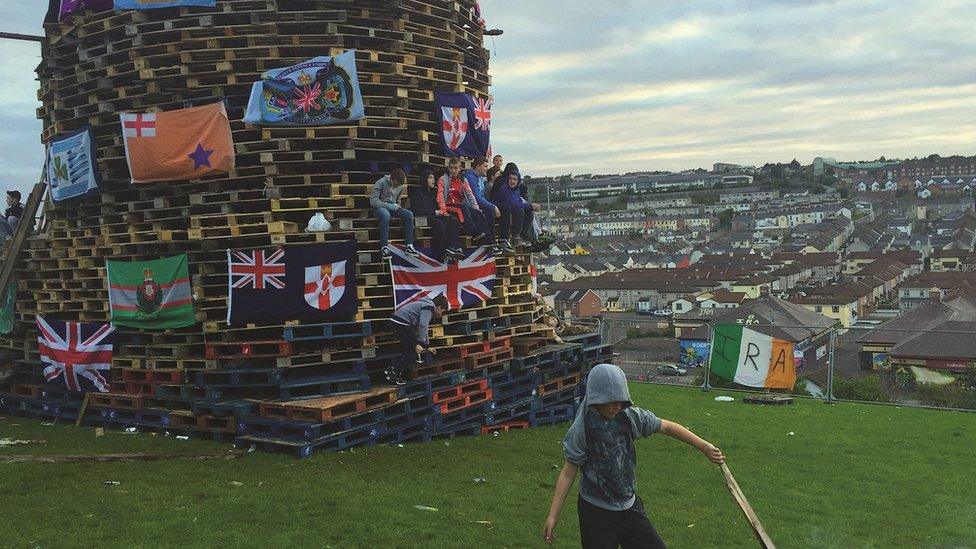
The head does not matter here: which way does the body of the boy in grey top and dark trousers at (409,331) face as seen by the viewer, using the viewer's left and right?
facing to the right of the viewer

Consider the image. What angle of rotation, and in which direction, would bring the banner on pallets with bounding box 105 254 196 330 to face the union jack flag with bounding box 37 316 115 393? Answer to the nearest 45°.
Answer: approximately 135° to its right

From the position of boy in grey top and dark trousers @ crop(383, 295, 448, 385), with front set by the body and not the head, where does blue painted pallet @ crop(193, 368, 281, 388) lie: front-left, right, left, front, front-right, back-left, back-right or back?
back

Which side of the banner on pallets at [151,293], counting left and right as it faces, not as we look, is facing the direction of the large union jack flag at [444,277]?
left

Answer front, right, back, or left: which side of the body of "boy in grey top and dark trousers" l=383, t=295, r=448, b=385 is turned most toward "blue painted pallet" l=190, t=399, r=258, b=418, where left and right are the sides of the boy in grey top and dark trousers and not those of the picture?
back

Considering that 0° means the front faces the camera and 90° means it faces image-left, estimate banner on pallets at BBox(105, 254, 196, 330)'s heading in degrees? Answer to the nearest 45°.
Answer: approximately 0°

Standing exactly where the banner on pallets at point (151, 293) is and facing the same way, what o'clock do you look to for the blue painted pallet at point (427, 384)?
The blue painted pallet is roughly at 10 o'clock from the banner on pallets.

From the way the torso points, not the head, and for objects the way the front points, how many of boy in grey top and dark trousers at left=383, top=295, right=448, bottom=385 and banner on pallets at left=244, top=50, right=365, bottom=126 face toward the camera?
1

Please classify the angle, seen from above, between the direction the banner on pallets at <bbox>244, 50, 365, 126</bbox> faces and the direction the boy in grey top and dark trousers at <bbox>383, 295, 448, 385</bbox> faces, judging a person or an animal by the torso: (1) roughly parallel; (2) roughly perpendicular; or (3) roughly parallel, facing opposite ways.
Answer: roughly perpendicular

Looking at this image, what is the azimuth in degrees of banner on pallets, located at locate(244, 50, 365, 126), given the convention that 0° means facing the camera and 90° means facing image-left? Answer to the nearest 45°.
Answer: approximately 0°
